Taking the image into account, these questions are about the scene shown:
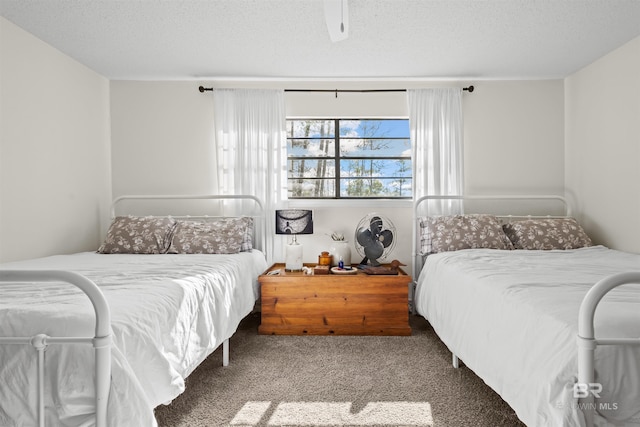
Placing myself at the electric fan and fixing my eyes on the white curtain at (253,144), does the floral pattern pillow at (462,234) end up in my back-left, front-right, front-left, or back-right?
back-right

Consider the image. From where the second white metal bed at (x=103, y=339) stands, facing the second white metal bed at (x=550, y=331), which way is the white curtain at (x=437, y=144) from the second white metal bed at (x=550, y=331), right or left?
left

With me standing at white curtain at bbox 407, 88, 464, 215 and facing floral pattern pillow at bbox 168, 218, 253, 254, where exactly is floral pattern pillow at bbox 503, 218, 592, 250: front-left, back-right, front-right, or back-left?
back-left

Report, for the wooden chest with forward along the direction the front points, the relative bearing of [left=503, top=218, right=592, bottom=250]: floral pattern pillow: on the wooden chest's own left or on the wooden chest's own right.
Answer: on the wooden chest's own left

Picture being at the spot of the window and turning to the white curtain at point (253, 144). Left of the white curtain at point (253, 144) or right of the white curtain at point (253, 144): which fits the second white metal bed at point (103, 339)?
left

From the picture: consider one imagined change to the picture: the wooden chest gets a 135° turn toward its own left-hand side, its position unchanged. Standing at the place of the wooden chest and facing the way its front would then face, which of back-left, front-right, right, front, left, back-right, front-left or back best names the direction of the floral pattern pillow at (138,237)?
back-left

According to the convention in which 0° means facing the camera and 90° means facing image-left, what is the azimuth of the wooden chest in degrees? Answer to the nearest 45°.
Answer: approximately 0°
